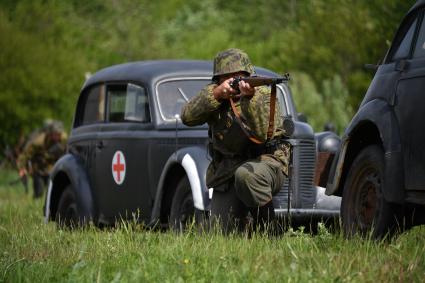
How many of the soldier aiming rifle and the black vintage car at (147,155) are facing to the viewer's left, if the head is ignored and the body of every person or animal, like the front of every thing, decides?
0

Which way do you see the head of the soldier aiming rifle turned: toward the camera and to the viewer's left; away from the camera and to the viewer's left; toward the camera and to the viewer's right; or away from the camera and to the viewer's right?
toward the camera and to the viewer's right

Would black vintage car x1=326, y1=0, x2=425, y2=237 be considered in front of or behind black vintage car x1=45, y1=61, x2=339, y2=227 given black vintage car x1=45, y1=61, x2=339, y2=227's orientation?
in front

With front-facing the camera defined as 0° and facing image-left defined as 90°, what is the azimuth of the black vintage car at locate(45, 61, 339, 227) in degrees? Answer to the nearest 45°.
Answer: approximately 315°

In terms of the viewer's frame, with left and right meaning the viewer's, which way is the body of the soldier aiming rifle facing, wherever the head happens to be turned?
facing the viewer and to the right of the viewer

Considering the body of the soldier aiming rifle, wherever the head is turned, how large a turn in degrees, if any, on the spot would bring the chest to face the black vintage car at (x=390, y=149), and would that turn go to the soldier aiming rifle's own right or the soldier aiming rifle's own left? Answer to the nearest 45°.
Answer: approximately 45° to the soldier aiming rifle's own left

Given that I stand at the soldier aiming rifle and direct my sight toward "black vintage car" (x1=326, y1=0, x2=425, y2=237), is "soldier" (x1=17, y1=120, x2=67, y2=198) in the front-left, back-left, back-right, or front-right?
back-left

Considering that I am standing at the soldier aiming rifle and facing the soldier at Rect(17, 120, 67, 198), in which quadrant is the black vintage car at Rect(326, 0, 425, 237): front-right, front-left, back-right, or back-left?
back-right

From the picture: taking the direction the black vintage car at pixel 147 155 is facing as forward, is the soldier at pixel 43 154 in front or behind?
behind
